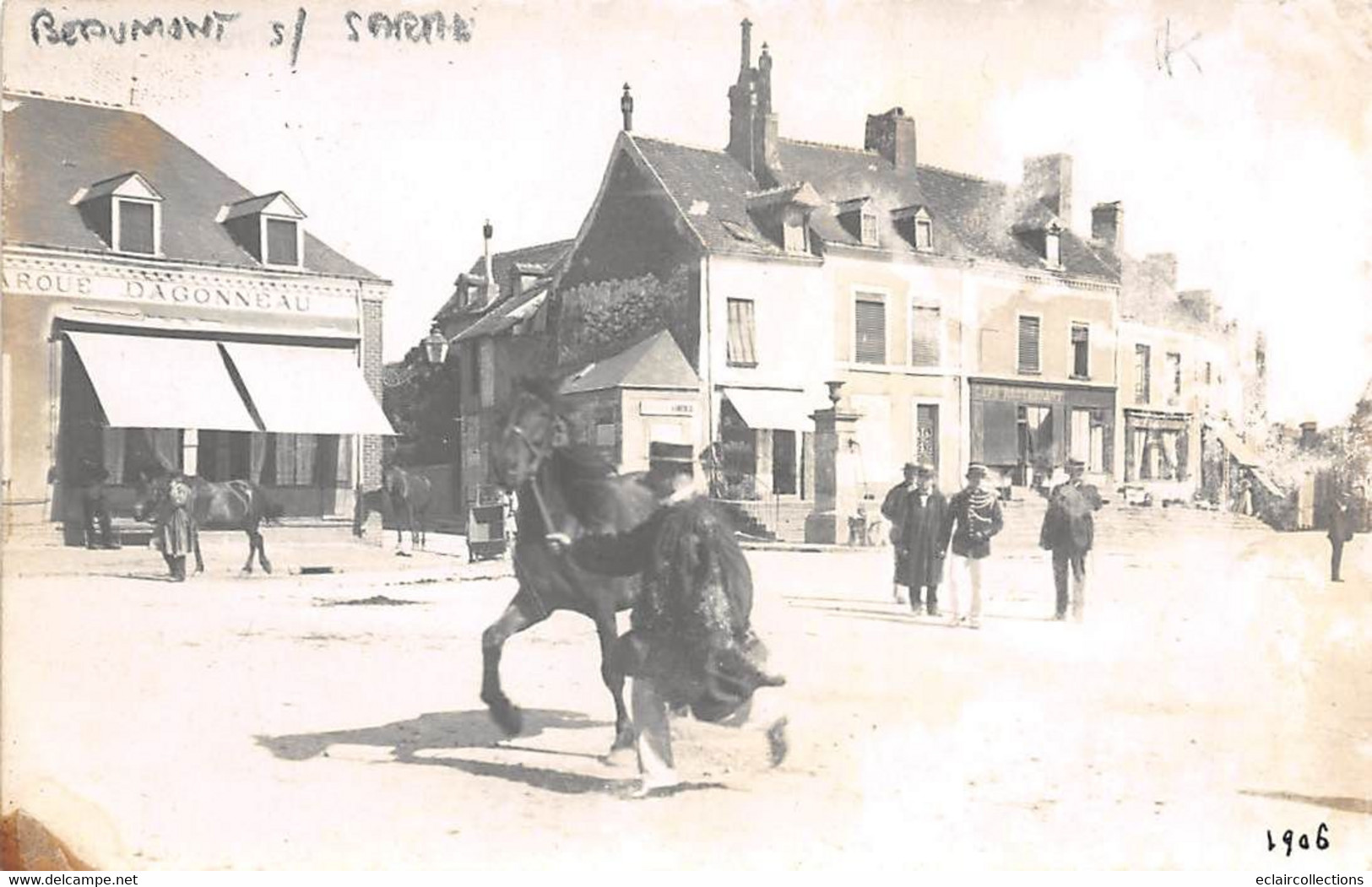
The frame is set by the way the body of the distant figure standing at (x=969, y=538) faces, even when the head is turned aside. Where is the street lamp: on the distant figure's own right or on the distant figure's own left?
on the distant figure's own right

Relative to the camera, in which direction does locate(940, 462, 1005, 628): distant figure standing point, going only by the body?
toward the camera

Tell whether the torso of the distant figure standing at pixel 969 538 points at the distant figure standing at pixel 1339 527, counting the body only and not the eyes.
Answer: no

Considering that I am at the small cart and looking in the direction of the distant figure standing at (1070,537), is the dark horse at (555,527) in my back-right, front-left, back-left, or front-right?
front-right

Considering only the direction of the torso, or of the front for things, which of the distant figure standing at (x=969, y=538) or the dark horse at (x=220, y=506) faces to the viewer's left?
the dark horse

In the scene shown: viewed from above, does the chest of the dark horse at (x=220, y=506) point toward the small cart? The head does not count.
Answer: no

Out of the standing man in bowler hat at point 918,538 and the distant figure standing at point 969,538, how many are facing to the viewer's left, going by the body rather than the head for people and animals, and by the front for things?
0

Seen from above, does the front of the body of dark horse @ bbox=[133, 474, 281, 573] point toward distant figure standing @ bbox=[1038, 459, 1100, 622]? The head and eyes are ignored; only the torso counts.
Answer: no

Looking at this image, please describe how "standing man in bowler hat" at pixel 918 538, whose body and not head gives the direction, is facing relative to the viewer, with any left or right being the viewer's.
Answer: facing the viewer

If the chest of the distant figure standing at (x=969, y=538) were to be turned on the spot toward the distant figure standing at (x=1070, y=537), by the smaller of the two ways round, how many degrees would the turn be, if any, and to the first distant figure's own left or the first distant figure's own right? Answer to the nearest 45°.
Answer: approximately 135° to the first distant figure's own left

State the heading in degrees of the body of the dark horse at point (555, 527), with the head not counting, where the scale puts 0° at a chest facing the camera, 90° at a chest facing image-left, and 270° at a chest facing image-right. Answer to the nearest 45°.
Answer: approximately 45°
